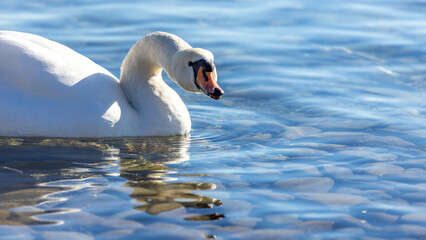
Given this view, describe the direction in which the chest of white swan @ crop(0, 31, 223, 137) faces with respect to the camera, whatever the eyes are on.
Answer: to the viewer's right
